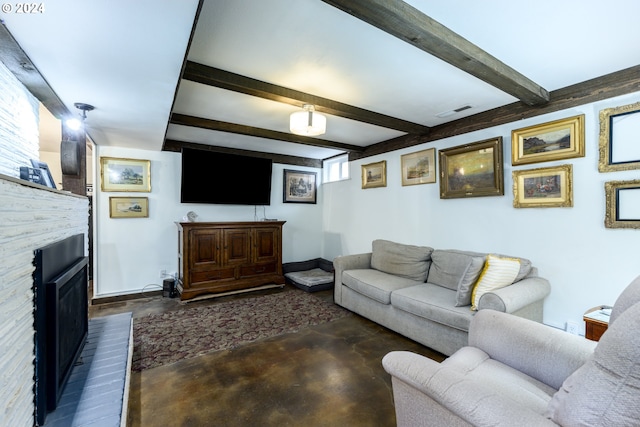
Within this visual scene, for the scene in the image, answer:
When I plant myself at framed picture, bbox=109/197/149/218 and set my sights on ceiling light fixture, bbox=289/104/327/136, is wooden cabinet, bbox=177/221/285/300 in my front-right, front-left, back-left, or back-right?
front-left

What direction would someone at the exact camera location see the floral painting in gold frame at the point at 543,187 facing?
facing the viewer and to the left of the viewer

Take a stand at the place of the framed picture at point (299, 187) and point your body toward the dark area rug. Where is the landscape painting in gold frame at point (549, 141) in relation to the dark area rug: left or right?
left

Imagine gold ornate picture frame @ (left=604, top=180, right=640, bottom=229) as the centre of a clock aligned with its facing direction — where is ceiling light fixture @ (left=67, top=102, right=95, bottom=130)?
The ceiling light fixture is roughly at 12 o'clock from the gold ornate picture frame.

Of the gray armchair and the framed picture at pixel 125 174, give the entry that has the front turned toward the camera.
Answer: the framed picture

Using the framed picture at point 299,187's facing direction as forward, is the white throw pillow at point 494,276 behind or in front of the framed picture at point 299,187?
in front

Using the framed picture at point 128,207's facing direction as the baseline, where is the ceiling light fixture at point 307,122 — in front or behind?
in front

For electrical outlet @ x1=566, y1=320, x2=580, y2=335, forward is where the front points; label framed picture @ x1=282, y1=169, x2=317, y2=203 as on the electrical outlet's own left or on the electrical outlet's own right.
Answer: on the electrical outlet's own right

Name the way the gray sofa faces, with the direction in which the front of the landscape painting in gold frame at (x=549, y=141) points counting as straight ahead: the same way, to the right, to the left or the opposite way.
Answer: the same way

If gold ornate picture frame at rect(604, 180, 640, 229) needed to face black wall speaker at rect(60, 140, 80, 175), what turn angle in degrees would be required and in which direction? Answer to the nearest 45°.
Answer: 0° — it already faces it

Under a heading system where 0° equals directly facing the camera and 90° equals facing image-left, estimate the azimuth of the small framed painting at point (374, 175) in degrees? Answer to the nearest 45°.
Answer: approximately 45°

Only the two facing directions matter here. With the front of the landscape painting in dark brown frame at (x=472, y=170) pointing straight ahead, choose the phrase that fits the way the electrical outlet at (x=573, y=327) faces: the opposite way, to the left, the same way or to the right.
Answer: the same way

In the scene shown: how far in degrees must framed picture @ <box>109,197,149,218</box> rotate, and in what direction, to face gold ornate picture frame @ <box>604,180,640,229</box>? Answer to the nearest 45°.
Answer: approximately 45° to its left

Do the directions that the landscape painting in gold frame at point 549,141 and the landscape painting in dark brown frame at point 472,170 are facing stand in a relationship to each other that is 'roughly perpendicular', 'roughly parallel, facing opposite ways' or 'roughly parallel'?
roughly parallel

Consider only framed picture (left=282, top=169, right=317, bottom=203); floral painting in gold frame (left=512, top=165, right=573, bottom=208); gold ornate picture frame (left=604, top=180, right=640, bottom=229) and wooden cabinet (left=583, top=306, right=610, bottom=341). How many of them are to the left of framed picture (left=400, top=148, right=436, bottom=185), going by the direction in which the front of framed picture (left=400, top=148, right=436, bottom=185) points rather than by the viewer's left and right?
3

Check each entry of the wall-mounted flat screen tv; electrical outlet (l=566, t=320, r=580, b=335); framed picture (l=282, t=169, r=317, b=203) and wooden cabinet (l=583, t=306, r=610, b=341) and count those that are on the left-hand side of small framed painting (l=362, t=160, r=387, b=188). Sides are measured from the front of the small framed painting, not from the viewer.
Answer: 2

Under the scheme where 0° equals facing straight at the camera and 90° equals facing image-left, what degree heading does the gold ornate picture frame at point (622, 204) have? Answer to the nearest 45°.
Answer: approximately 45°

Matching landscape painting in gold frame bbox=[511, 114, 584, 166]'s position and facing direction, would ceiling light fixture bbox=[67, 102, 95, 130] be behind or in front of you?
in front

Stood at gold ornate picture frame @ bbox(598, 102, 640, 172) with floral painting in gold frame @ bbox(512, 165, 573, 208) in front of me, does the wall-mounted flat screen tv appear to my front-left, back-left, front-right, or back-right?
front-left
